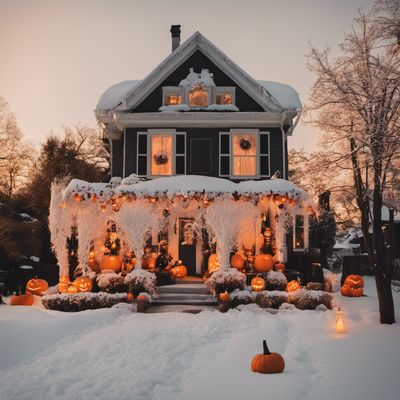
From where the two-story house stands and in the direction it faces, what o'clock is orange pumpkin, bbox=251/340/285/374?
The orange pumpkin is roughly at 12 o'clock from the two-story house.

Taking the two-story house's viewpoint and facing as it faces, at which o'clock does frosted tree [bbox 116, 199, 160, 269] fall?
The frosted tree is roughly at 1 o'clock from the two-story house.

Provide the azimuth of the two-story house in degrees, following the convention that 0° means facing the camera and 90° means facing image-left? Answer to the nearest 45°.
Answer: approximately 0°
